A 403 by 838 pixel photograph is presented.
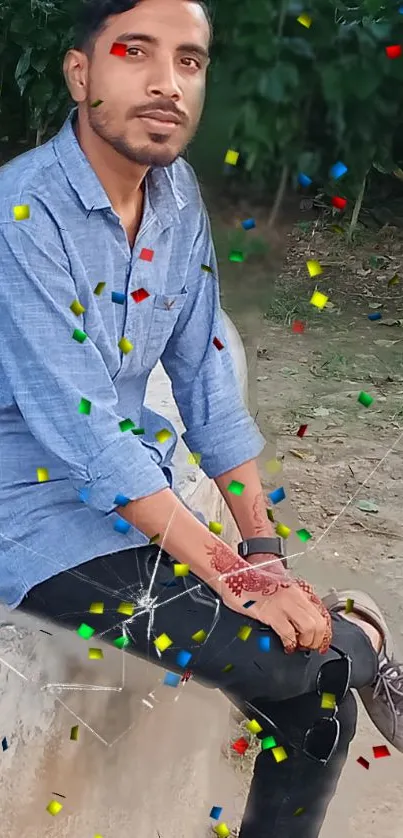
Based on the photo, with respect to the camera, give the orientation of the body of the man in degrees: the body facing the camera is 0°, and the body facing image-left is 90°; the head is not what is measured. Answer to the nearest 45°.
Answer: approximately 315°
